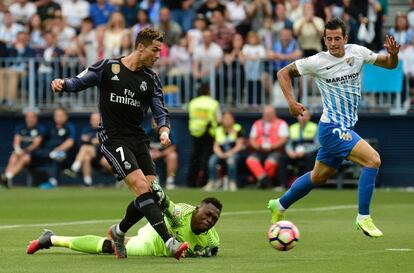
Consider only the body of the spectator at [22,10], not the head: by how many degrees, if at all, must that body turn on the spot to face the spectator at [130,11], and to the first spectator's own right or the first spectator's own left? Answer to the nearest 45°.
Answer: approximately 45° to the first spectator's own left

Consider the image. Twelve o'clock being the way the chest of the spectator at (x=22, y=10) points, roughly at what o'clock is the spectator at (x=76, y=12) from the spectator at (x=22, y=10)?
the spectator at (x=76, y=12) is roughly at 10 o'clock from the spectator at (x=22, y=10).

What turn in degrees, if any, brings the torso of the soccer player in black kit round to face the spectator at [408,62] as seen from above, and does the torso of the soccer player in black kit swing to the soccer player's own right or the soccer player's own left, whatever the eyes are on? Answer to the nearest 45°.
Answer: approximately 90° to the soccer player's own left

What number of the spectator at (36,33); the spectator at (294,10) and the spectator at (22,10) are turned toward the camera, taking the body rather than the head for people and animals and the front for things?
3

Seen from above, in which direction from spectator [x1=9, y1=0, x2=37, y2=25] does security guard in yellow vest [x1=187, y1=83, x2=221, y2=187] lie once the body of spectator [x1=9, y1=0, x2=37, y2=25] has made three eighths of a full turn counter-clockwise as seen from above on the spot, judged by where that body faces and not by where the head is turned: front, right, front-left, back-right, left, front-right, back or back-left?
right

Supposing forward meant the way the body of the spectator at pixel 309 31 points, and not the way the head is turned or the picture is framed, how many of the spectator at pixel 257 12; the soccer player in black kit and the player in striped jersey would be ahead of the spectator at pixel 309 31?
2
